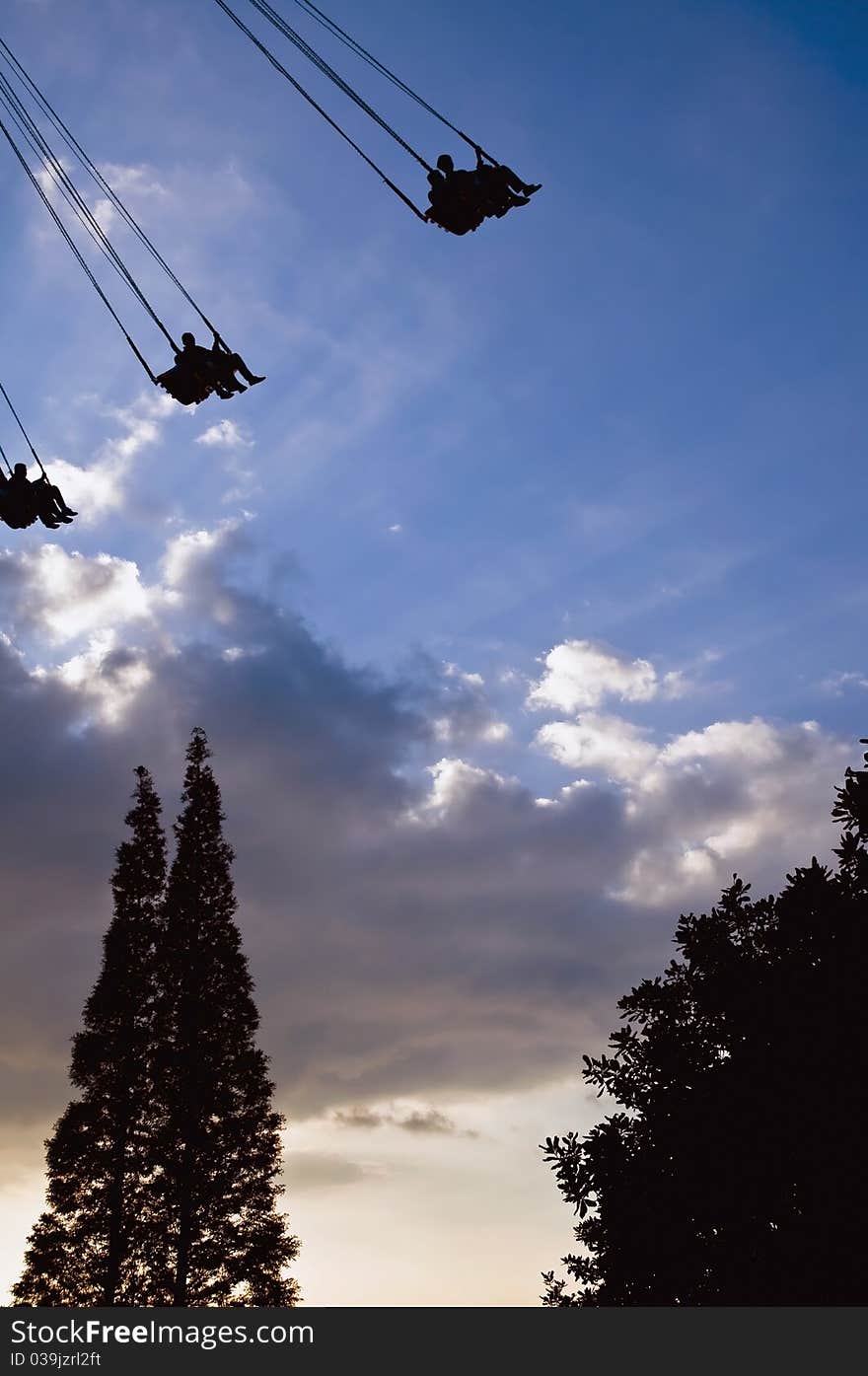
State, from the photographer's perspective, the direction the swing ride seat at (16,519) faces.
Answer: facing to the right of the viewer

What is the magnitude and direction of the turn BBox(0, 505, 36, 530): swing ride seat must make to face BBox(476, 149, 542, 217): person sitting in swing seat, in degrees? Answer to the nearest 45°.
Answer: approximately 45° to its right
